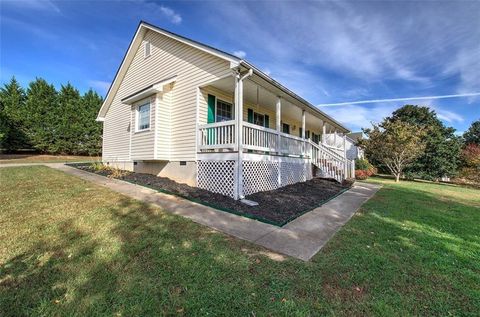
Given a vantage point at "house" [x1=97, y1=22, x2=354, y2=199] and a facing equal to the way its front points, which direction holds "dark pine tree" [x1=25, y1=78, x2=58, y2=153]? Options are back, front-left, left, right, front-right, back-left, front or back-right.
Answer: back

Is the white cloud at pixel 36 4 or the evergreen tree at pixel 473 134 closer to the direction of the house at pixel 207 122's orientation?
the evergreen tree

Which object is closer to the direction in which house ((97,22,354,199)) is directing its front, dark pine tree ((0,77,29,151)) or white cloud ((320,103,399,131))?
the white cloud

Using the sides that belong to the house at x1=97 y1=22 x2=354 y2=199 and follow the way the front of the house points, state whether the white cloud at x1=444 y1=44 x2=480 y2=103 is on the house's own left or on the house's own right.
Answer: on the house's own left

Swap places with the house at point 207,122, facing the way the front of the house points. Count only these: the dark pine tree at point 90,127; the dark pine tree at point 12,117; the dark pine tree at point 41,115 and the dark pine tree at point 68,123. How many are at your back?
4

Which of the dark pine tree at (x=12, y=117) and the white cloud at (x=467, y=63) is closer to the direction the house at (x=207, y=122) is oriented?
the white cloud

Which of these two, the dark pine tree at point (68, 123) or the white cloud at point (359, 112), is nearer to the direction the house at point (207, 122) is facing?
the white cloud

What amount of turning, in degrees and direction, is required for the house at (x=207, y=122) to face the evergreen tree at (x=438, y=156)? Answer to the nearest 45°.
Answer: approximately 90° to its left

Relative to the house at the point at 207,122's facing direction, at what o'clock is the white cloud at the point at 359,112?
The white cloud is roughly at 9 o'clock from the house.

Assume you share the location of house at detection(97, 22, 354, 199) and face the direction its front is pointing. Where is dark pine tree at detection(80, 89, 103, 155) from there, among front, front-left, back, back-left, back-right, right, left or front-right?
back

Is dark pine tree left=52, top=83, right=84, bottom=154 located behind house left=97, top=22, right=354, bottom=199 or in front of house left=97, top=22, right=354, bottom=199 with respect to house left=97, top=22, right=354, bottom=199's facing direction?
behind

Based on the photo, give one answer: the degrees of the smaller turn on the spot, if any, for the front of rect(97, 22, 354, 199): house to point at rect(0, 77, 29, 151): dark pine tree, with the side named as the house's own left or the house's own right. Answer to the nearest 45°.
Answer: approximately 180°

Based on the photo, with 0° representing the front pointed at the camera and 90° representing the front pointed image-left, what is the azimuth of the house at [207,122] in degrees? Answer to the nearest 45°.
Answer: approximately 315°
